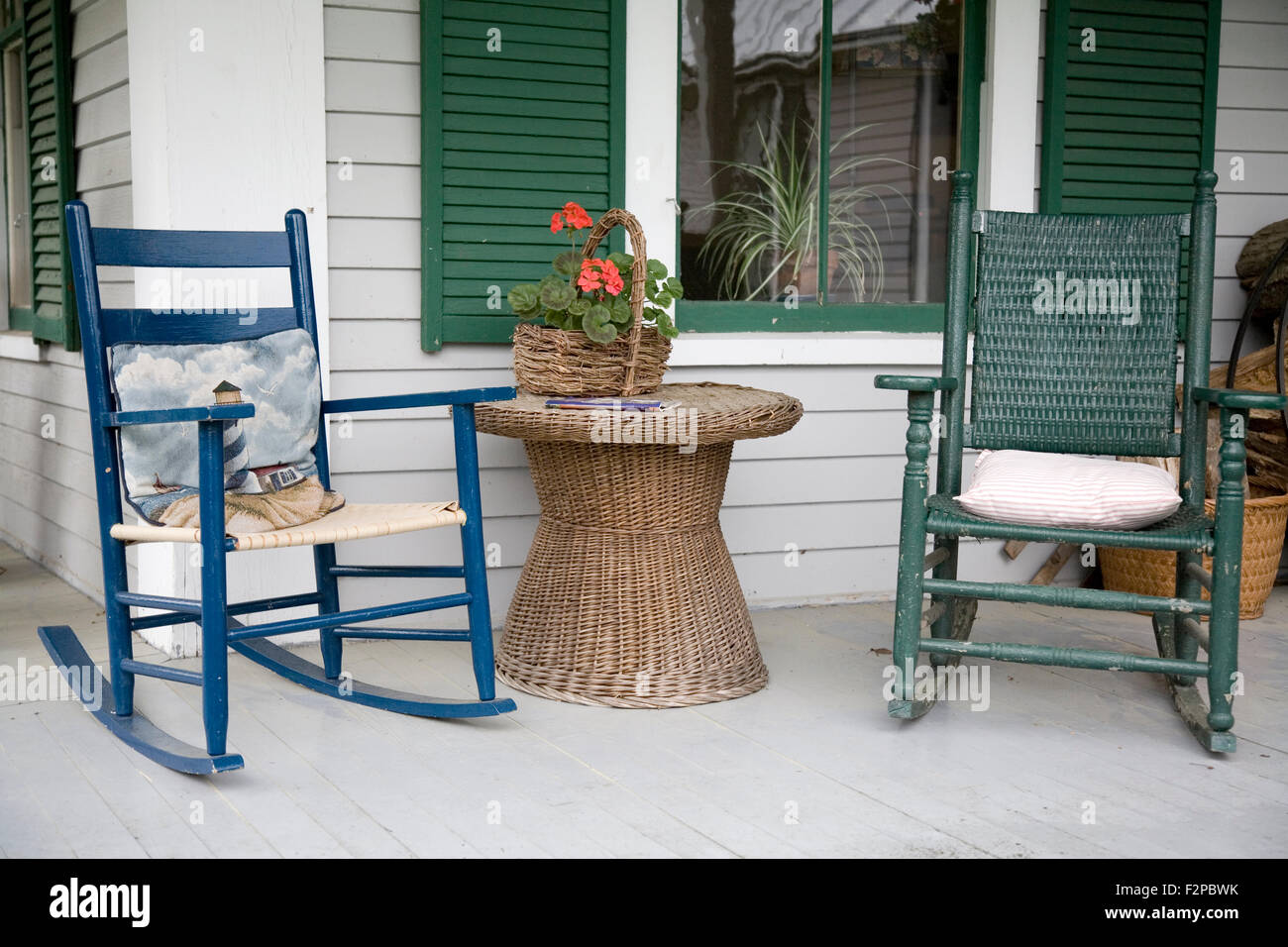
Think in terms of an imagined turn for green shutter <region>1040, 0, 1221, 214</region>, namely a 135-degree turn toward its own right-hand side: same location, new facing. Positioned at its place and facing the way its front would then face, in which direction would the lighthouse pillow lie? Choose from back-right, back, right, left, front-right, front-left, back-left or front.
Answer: left

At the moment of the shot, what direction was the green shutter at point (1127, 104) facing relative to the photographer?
facing the viewer

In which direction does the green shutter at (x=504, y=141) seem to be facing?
toward the camera

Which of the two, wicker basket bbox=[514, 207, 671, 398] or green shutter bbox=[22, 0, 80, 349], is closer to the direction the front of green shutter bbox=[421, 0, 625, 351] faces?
the wicker basket

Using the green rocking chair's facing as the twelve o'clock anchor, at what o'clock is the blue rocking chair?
The blue rocking chair is roughly at 2 o'clock from the green rocking chair.

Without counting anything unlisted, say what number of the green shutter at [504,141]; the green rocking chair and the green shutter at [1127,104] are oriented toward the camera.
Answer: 3

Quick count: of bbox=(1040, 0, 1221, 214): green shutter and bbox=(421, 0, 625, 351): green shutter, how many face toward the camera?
2

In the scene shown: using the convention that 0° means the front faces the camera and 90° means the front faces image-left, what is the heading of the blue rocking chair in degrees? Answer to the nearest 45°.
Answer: approximately 315°

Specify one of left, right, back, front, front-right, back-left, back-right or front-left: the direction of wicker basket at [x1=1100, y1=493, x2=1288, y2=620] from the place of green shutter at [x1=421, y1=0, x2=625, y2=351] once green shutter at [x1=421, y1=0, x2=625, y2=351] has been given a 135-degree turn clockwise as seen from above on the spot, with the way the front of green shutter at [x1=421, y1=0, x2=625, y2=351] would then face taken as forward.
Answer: back-right

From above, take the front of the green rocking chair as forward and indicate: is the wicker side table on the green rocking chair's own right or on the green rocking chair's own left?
on the green rocking chair's own right

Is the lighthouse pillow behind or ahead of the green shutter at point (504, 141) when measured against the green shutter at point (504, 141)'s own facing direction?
ahead

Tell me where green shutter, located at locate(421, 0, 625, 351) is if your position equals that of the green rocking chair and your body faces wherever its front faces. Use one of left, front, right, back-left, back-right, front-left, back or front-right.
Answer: right

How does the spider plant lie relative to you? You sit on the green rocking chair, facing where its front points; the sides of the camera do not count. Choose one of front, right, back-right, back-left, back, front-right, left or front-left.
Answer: back-right

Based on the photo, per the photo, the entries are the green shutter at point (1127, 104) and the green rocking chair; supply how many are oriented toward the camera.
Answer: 2

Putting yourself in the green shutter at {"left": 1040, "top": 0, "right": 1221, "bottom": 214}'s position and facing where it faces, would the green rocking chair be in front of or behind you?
in front

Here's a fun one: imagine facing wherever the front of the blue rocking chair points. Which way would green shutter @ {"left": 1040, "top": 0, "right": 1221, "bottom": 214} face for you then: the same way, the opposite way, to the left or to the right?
to the right
